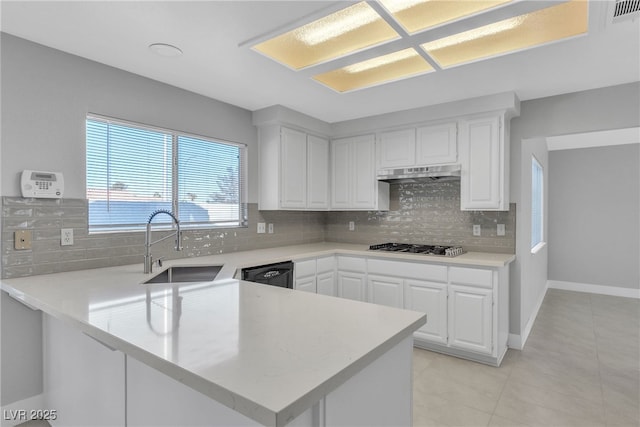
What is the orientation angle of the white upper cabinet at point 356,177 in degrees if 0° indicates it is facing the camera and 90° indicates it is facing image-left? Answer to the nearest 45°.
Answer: approximately 45°

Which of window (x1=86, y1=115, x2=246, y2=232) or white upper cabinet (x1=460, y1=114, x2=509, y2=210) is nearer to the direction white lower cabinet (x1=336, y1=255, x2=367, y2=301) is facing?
the window

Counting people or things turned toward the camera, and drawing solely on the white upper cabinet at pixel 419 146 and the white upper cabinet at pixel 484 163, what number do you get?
2

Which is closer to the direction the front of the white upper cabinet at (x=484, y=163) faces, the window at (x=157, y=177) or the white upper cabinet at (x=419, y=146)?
the window

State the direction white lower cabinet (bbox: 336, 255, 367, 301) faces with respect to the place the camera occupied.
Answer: facing the viewer and to the left of the viewer

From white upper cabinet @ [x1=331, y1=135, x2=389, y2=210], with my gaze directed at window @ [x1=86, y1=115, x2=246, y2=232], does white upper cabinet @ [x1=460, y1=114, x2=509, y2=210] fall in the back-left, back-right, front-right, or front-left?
back-left

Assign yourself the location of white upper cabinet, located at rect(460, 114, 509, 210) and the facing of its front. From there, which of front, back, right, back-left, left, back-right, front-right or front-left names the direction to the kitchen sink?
front-right

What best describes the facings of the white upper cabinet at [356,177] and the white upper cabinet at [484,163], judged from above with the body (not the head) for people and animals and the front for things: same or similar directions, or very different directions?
same or similar directions

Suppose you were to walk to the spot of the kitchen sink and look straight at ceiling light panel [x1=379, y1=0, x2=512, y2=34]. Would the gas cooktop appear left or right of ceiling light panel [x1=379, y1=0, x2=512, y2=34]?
left

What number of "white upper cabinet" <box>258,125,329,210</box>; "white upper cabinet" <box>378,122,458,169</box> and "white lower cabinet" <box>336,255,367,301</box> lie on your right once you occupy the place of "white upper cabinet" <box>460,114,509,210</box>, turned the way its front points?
3

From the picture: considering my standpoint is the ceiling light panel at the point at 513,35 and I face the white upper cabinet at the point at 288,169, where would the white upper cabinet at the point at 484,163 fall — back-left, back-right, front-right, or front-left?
front-right

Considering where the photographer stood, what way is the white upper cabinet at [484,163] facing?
facing the viewer

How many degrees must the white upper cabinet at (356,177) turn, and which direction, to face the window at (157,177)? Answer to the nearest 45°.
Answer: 0° — it already faces it
